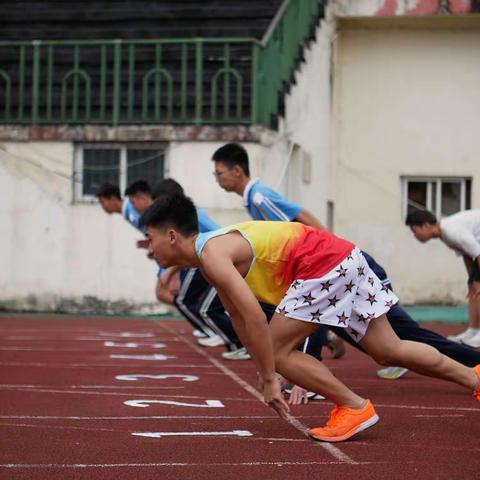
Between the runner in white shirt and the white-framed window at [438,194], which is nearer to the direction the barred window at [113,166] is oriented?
the runner in white shirt

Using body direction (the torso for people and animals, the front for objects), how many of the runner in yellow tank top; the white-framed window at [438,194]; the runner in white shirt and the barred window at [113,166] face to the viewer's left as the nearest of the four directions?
2

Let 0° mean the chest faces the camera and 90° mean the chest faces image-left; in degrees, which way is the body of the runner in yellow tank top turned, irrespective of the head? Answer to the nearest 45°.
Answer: approximately 90°

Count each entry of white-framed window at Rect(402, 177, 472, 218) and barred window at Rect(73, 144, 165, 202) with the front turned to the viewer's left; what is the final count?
0

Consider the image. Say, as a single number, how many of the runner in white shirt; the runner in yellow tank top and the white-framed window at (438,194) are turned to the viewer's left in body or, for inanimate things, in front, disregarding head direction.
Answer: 2

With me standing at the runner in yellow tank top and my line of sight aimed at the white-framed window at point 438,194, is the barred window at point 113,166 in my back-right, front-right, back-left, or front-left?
front-left

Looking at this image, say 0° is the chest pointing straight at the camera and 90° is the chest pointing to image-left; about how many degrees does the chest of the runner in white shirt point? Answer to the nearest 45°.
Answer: approximately 90°

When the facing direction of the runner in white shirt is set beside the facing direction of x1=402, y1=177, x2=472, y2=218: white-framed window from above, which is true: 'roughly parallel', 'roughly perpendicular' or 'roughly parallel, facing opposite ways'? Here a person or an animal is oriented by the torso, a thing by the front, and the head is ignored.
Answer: roughly perpendicular

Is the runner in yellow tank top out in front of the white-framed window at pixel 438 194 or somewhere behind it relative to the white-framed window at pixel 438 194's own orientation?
in front

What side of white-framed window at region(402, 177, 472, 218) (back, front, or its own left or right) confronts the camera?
front

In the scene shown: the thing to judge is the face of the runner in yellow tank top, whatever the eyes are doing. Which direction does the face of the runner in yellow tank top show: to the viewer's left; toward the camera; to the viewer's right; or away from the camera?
to the viewer's left

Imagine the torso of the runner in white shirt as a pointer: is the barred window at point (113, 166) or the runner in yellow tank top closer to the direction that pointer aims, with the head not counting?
the barred window

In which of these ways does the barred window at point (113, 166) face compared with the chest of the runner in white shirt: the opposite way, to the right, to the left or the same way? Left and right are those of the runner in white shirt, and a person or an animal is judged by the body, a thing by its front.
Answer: to the left

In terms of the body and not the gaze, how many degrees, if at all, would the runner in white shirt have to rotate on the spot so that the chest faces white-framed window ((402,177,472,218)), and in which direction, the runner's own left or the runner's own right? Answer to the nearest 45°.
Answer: approximately 90° to the runner's own right

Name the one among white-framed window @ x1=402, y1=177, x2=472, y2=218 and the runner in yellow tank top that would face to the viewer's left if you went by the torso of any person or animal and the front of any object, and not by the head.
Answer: the runner in yellow tank top

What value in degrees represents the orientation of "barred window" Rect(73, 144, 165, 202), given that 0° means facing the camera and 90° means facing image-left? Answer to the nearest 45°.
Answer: approximately 0°
